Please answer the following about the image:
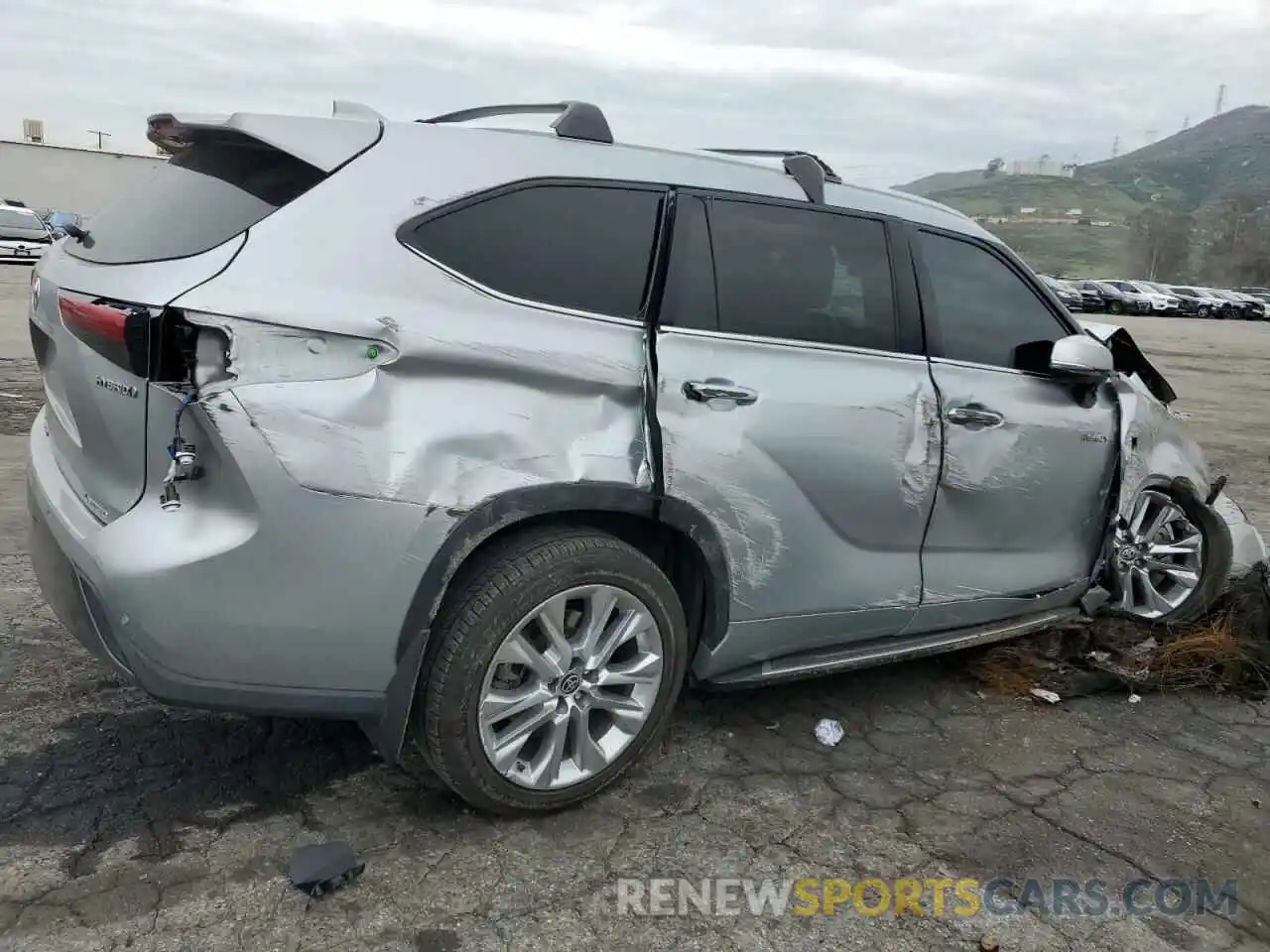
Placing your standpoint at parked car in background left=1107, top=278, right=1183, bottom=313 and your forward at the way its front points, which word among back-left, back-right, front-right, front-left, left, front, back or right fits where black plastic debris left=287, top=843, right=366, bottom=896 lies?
front-right

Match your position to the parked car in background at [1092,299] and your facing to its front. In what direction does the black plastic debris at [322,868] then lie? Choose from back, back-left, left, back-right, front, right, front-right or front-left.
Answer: front-right

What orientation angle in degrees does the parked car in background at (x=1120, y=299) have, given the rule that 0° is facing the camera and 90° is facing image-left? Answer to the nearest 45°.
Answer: approximately 315°

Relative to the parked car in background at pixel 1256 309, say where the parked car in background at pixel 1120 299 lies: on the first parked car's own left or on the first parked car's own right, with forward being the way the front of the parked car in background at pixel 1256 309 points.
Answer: on the first parked car's own right

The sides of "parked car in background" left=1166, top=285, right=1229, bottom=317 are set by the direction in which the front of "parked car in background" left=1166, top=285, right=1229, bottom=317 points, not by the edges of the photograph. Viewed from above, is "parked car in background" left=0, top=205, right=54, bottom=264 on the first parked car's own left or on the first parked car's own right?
on the first parked car's own right

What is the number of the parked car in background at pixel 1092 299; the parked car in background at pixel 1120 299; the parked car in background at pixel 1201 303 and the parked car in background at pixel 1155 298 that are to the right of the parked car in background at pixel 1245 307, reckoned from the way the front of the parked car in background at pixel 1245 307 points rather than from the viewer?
4

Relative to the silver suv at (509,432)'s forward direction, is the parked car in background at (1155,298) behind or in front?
in front

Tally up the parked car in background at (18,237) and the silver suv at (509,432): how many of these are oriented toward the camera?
1

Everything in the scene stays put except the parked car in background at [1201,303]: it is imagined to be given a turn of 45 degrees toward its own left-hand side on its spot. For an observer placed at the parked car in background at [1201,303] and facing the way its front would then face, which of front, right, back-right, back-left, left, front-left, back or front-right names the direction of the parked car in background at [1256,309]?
front-left

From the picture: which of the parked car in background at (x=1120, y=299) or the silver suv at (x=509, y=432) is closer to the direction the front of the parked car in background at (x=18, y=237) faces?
the silver suv
